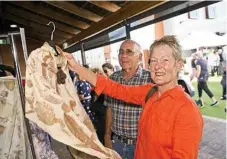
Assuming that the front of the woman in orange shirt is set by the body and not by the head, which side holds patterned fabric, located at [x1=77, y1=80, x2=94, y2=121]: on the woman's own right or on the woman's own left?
on the woman's own right

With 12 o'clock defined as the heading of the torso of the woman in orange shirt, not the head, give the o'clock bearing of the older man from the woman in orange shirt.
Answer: The older man is roughly at 4 o'clock from the woman in orange shirt.

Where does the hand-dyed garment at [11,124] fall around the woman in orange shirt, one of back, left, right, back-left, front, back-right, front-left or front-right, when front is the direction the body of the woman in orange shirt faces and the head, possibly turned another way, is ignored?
front-right

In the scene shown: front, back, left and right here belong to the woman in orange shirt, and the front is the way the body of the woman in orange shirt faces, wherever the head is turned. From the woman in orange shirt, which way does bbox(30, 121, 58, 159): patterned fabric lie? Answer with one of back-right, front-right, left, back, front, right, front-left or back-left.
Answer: front-right

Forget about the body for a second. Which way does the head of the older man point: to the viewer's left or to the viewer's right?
to the viewer's left

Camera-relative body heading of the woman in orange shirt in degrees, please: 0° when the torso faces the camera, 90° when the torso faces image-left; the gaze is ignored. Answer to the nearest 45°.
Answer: approximately 45°
